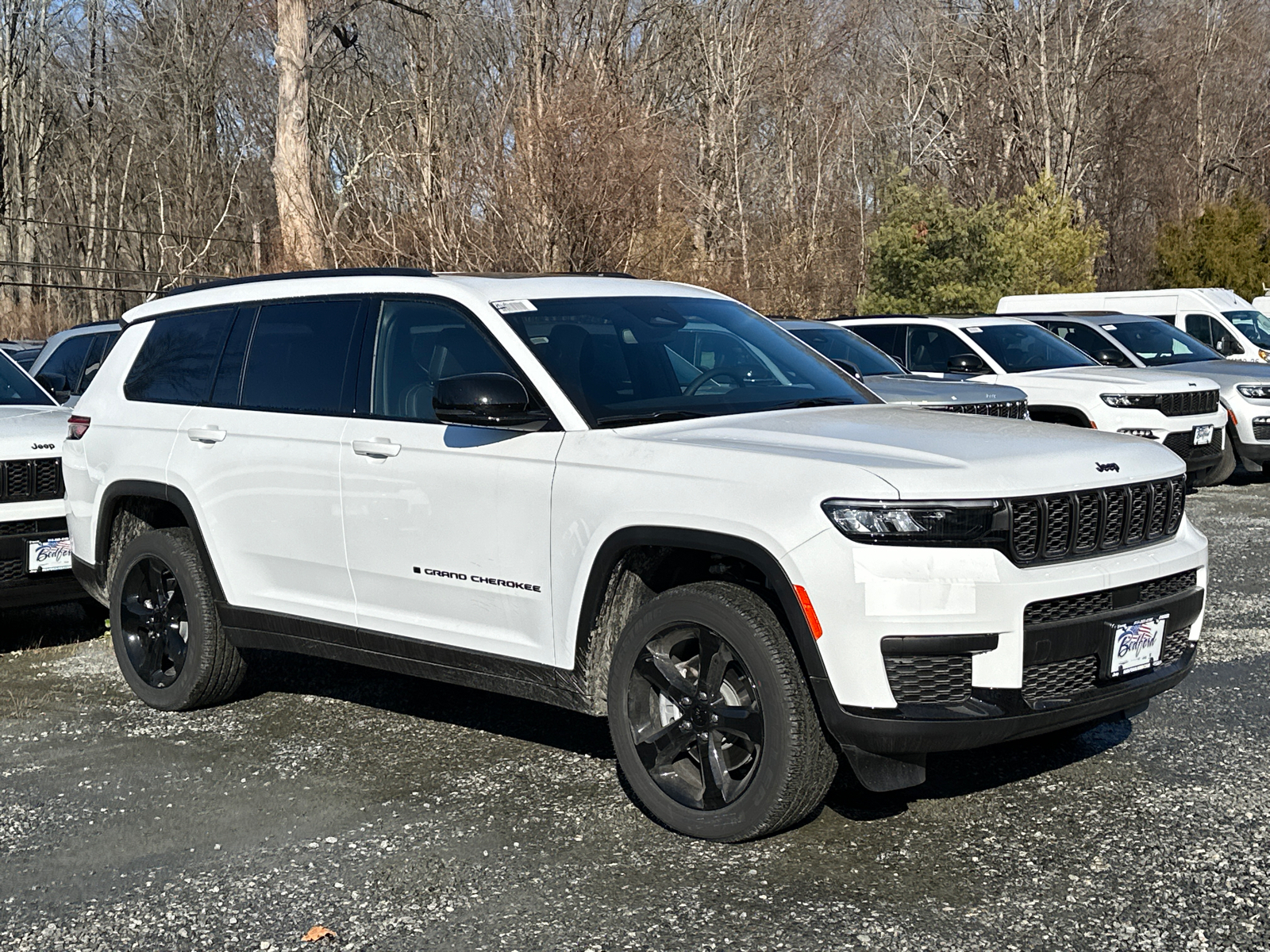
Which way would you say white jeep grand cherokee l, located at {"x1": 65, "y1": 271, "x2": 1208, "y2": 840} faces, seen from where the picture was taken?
facing the viewer and to the right of the viewer

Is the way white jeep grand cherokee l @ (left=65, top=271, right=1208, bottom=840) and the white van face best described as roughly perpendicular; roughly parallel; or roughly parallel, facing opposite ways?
roughly parallel

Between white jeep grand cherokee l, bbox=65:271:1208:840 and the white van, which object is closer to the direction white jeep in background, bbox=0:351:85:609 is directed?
the white jeep grand cherokee l

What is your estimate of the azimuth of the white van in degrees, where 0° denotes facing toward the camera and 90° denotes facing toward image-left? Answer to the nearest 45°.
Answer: approximately 315°

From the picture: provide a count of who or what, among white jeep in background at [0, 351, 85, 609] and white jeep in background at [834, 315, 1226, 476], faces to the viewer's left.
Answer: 0

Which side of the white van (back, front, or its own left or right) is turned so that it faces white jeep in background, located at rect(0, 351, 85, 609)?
right

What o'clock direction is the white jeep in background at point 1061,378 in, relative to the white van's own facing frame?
The white jeep in background is roughly at 2 o'clock from the white van.

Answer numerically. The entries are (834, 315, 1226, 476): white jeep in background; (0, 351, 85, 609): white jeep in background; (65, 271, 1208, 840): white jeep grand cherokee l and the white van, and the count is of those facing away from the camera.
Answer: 0

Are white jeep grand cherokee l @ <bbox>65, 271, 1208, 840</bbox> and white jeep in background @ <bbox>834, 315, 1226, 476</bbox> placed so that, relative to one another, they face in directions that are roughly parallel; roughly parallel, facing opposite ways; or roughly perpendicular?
roughly parallel

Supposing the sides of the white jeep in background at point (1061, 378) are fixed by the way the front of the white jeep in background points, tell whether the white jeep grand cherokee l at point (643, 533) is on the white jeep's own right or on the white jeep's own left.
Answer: on the white jeep's own right

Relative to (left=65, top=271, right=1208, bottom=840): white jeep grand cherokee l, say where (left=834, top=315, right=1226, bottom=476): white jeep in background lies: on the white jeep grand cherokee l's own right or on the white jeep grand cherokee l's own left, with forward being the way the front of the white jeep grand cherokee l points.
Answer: on the white jeep grand cherokee l's own left

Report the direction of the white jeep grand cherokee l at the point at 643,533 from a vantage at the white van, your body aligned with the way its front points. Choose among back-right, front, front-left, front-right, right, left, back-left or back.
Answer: front-right

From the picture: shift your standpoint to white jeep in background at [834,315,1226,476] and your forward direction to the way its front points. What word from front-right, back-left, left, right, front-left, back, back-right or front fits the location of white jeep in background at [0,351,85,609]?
right

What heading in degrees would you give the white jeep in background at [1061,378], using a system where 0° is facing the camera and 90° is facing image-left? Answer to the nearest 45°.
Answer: approximately 315°
